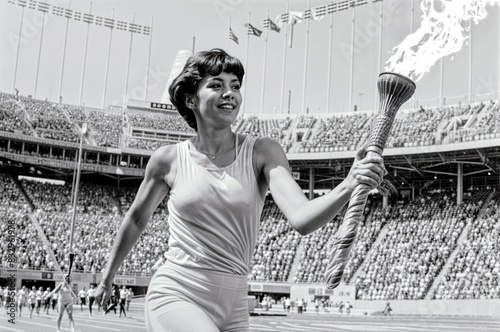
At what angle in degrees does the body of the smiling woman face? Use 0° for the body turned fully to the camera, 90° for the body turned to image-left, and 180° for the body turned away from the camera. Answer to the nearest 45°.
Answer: approximately 315°

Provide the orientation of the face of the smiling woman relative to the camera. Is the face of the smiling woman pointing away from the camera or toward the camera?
toward the camera
